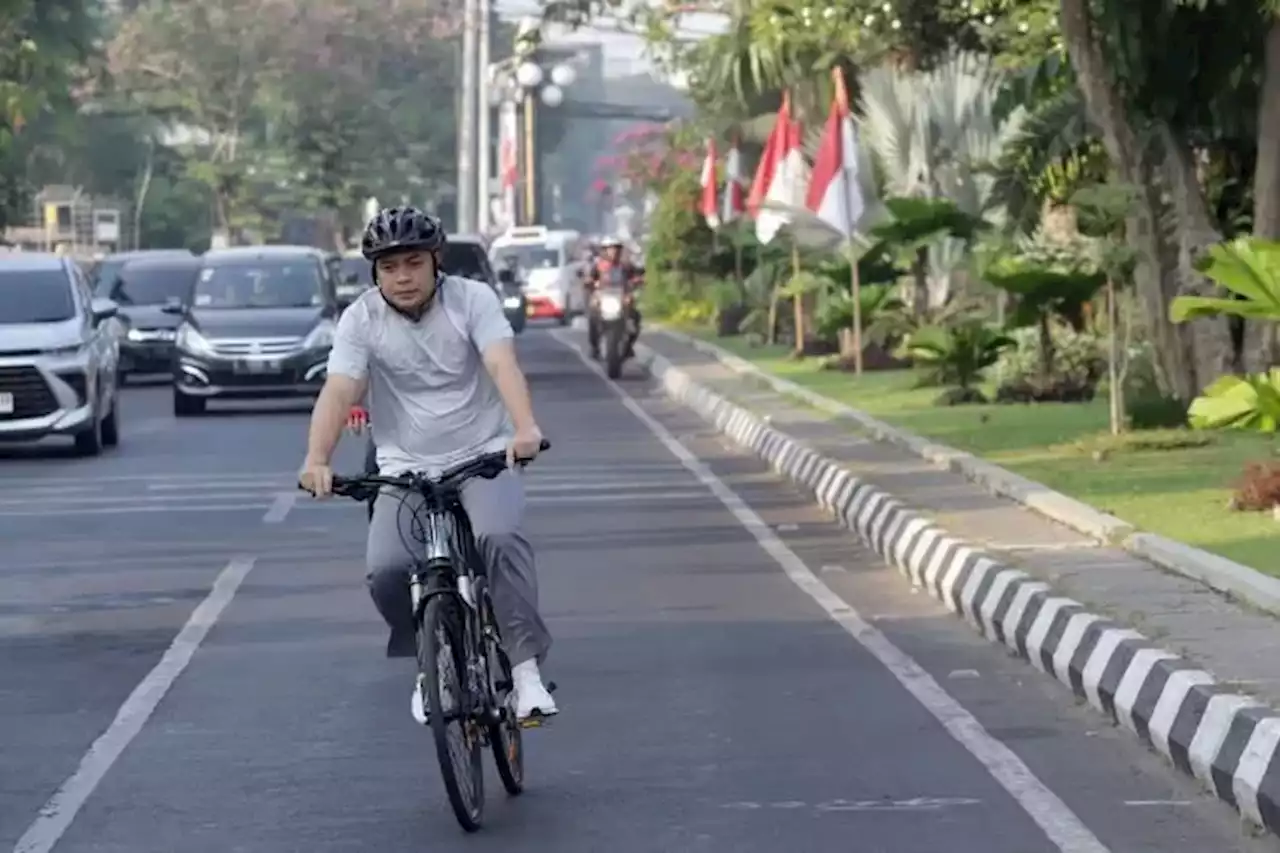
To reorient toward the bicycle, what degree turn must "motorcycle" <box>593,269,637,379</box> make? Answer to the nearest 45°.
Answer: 0° — it already faces it

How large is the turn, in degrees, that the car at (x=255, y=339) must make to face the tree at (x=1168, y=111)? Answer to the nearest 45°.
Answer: approximately 45° to its left

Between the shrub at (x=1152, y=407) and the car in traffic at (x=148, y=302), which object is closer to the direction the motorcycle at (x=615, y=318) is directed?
the shrub

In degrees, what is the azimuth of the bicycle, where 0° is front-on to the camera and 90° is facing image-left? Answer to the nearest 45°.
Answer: approximately 0°

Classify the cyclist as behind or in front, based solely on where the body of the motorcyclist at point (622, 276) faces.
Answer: in front

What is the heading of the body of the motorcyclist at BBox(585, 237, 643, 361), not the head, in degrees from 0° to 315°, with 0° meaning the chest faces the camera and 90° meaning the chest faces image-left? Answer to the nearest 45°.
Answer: approximately 0°

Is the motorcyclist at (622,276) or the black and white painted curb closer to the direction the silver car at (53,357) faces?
the black and white painted curb

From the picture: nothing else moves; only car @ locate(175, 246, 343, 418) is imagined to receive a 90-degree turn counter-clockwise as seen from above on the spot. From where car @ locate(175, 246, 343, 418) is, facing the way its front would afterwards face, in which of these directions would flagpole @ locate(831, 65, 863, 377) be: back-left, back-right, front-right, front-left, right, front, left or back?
front

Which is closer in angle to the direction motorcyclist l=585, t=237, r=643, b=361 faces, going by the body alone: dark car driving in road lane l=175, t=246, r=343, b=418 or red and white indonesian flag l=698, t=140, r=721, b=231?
the dark car driving in road lane

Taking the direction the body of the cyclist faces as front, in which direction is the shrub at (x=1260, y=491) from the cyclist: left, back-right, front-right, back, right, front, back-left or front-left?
back-left
